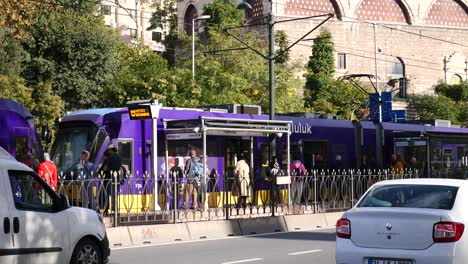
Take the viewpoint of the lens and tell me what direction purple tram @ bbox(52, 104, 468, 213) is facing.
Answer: facing the viewer and to the left of the viewer

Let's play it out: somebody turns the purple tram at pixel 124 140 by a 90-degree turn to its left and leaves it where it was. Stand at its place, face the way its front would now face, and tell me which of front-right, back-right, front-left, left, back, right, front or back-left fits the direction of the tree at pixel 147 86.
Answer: back-left

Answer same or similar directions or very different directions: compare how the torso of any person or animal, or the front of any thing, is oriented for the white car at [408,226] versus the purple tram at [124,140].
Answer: very different directions

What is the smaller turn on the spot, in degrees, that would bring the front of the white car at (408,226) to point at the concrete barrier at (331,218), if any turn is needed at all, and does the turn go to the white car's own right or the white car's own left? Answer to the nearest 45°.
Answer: approximately 45° to the white car's own left

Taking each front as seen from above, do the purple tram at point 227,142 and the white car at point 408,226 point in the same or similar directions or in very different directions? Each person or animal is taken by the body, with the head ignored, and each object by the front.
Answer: very different directions

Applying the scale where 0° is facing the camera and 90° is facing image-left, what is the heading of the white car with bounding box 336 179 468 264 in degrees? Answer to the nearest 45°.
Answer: approximately 225°

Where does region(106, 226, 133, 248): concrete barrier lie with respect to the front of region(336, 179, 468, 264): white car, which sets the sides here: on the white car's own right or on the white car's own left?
on the white car's own left

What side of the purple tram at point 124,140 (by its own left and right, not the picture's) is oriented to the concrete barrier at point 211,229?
left

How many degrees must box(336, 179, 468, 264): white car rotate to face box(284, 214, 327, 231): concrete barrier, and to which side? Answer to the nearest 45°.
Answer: approximately 45° to its left

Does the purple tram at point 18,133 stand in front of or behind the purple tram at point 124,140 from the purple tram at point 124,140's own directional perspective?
in front

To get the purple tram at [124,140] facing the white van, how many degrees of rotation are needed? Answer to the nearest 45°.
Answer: approximately 45° to its left

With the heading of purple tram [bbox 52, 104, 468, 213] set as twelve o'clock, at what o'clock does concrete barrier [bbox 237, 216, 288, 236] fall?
The concrete barrier is roughly at 10 o'clock from the purple tram.
